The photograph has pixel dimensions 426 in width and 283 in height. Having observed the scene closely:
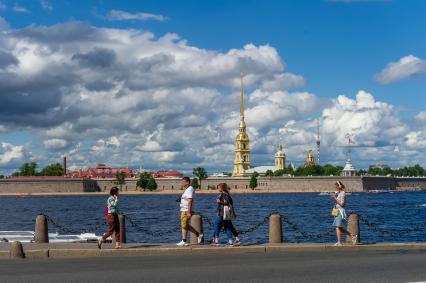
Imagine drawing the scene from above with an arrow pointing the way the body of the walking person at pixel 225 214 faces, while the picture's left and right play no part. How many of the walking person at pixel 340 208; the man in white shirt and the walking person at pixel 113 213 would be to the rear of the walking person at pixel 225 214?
1

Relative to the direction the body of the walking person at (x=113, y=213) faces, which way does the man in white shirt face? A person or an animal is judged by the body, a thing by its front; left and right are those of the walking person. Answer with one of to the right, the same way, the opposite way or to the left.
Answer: the opposite way

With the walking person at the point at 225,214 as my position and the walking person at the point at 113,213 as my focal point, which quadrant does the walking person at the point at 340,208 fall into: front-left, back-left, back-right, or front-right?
back-left

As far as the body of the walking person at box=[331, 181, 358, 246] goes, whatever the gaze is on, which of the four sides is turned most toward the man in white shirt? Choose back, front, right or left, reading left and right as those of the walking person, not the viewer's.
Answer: front

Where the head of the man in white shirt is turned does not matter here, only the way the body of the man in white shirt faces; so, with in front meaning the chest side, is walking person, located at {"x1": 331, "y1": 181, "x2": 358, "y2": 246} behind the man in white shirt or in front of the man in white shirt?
behind

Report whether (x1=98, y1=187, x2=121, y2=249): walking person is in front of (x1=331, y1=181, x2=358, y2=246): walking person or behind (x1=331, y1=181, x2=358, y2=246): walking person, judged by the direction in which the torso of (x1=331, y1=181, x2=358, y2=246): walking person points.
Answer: in front

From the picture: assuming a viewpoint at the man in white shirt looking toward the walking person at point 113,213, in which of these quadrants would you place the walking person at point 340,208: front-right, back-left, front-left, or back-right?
back-left

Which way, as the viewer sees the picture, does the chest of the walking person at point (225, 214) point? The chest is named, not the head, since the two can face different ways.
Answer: to the viewer's left

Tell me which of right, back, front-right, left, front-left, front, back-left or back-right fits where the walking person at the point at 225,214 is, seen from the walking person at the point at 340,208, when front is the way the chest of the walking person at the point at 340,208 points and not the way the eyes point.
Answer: front

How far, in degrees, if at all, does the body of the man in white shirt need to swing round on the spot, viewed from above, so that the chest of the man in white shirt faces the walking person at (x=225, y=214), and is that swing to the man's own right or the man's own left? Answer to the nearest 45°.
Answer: approximately 180°
